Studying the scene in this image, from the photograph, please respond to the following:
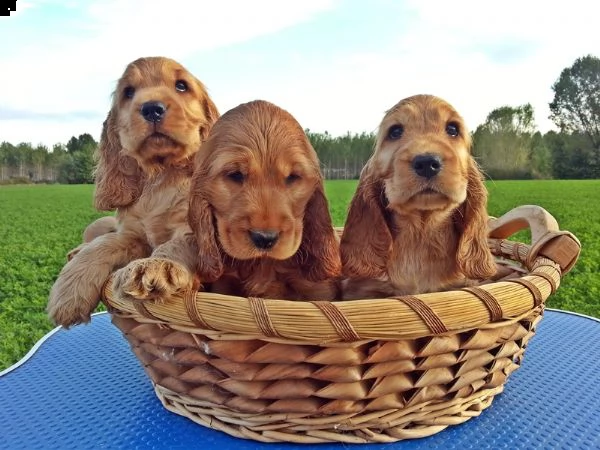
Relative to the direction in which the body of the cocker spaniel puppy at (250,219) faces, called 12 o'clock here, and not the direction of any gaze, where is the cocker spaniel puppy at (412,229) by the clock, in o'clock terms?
the cocker spaniel puppy at (412,229) is roughly at 8 o'clock from the cocker spaniel puppy at (250,219).

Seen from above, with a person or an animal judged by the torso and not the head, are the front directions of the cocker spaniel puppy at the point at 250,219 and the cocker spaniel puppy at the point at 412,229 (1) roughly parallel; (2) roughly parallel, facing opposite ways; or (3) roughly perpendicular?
roughly parallel

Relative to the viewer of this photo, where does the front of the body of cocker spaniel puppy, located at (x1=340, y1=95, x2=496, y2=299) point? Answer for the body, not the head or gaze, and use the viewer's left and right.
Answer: facing the viewer

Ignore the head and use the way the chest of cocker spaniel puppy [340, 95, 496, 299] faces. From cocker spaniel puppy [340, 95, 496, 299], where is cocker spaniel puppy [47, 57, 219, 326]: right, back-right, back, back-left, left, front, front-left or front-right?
right

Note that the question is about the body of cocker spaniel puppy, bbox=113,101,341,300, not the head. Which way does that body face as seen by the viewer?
toward the camera

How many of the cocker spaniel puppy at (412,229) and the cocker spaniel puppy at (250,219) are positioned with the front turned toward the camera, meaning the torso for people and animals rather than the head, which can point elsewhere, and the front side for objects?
2
